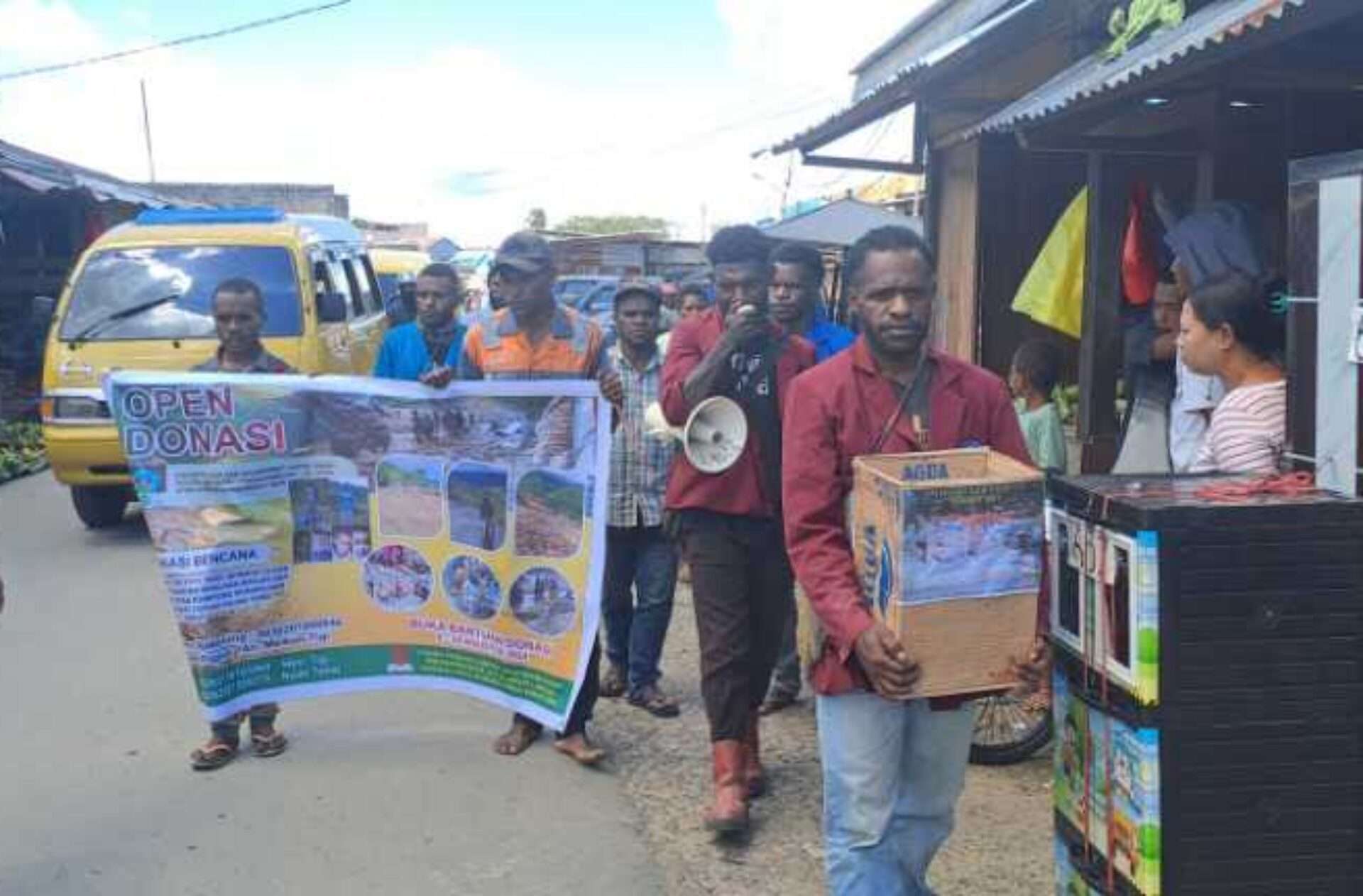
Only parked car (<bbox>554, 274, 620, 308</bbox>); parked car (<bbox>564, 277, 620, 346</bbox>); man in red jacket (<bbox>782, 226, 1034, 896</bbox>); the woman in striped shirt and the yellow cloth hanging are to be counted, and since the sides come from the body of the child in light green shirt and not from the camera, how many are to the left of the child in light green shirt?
2

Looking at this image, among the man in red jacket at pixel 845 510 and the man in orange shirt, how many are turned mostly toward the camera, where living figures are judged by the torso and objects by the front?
2

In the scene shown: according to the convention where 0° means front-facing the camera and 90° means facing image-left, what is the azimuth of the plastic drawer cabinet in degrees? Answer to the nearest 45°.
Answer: approximately 45°

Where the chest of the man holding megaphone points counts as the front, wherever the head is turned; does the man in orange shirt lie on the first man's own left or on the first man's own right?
on the first man's own right

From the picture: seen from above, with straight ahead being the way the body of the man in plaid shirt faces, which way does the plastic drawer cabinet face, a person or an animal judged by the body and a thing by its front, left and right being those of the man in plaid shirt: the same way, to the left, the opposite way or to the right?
to the right

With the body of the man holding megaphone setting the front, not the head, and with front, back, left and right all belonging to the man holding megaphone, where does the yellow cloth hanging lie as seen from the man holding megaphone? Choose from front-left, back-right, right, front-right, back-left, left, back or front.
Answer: back-left

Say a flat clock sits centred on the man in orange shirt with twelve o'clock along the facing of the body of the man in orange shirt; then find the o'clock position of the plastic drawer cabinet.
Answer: The plastic drawer cabinet is roughly at 11 o'clock from the man in orange shirt.

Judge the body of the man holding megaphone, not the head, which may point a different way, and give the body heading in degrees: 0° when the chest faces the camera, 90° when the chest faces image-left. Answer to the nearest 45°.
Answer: approximately 0°
